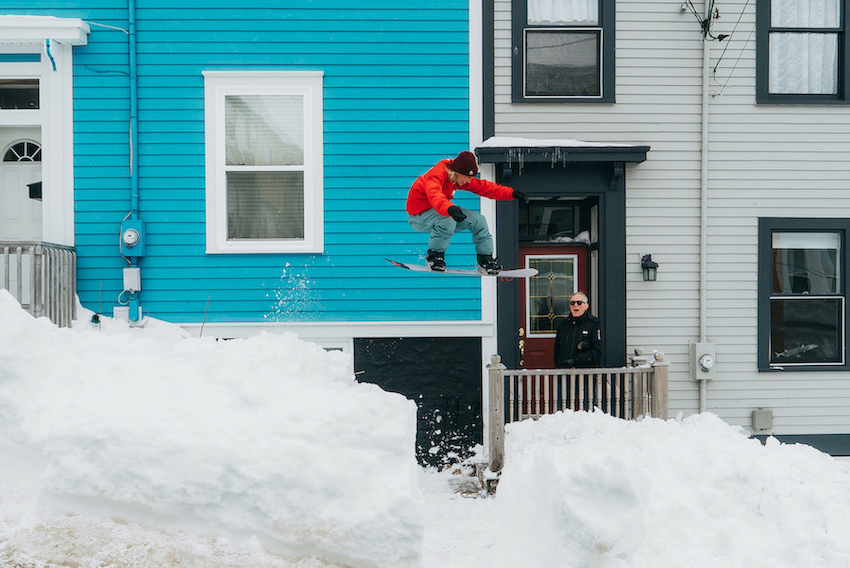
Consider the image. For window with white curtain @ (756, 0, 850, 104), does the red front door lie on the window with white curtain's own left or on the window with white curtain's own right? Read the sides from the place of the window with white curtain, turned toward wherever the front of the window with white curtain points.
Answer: on the window with white curtain's own right

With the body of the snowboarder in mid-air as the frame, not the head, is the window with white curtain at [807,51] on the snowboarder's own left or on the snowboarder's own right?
on the snowboarder's own left

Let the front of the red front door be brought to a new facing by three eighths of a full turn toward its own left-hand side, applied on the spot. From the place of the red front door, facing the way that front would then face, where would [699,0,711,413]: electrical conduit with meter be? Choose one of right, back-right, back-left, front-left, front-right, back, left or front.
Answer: front-right

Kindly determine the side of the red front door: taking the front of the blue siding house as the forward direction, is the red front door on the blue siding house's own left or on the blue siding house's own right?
on the blue siding house's own left

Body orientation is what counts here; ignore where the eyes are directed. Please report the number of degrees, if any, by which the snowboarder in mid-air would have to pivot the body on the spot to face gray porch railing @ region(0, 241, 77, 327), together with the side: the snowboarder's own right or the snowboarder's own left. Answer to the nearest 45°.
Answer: approximately 135° to the snowboarder's own right

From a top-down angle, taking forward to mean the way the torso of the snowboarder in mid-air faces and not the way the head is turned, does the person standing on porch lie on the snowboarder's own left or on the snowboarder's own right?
on the snowboarder's own left

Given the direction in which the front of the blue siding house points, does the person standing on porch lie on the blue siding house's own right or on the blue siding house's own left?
on the blue siding house's own left

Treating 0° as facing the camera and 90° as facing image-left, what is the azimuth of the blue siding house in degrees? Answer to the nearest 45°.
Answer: approximately 0°

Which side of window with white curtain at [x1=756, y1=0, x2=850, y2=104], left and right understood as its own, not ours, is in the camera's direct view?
front

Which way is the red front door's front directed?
toward the camera

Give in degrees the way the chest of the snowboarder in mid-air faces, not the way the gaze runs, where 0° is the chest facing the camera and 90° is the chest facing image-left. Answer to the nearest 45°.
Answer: approximately 315°

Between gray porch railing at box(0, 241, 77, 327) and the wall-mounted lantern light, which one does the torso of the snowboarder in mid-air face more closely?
the wall-mounted lantern light

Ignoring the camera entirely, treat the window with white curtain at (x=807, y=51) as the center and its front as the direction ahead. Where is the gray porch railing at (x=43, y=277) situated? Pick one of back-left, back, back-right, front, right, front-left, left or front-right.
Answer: front-right

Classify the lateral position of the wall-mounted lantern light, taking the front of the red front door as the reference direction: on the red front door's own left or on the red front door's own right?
on the red front door's own left

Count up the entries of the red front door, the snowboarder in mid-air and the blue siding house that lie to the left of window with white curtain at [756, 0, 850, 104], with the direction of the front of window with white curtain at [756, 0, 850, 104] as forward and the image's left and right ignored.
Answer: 0

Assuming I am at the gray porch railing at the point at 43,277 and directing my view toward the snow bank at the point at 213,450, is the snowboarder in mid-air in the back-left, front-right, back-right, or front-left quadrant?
front-left

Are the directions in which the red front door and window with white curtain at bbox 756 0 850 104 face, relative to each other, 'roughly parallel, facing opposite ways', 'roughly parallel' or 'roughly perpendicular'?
roughly parallel
